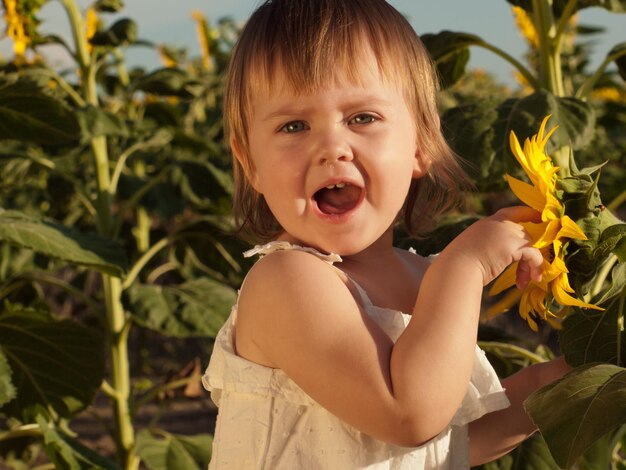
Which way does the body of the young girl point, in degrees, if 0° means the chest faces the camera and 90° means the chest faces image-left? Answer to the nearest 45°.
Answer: approximately 315°
